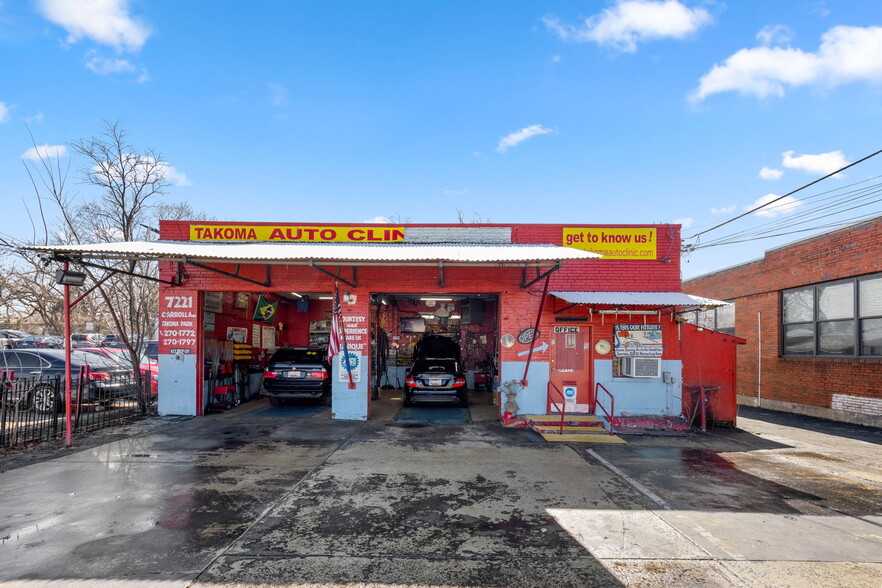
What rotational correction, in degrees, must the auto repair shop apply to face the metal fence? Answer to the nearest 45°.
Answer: approximately 90° to its right

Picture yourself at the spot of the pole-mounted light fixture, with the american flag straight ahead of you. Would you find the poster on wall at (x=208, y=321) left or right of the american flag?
left

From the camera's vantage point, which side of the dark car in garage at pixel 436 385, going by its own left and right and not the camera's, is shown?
back

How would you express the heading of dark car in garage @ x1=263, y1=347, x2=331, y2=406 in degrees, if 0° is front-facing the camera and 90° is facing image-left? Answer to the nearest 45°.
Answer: approximately 180°

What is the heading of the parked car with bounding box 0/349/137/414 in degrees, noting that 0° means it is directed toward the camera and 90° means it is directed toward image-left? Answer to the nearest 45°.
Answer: approximately 135°

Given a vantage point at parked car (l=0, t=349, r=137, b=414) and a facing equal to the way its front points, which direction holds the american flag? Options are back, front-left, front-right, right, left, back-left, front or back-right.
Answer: back
